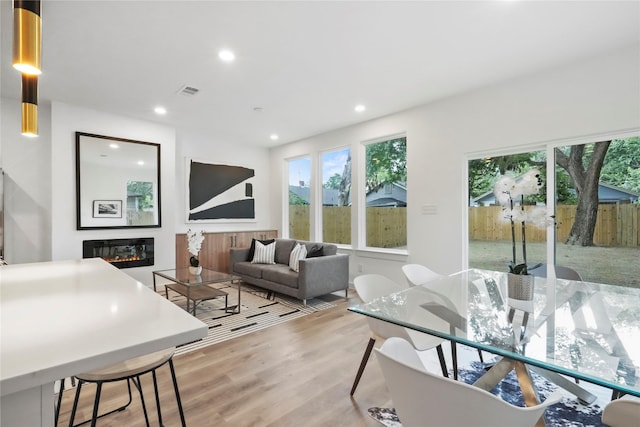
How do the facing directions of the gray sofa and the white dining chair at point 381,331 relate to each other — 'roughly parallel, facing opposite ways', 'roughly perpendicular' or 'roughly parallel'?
roughly perpendicular

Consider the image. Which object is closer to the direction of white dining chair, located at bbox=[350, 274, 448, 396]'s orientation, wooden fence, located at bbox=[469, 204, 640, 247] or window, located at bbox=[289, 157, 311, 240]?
the wooden fence

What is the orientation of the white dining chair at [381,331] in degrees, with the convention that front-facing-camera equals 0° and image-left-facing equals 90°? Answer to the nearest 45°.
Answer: approximately 315°

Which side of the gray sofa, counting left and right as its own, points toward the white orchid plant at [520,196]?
left

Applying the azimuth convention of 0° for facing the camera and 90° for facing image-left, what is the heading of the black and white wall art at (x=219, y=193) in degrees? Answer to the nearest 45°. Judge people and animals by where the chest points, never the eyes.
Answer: approximately 315°

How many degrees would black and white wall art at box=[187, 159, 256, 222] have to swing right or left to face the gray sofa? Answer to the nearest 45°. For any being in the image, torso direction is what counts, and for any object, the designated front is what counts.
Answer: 0° — it already faces it

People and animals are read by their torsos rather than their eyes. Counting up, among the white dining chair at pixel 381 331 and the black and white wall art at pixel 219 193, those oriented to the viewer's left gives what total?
0

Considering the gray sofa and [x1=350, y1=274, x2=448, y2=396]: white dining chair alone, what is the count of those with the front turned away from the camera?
0

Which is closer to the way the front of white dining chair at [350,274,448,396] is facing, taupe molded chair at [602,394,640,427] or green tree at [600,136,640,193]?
the taupe molded chair

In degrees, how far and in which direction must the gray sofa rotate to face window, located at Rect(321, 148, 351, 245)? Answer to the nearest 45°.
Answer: approximately 180°

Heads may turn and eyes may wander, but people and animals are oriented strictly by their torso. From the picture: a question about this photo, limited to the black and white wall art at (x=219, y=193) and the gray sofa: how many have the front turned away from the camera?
0

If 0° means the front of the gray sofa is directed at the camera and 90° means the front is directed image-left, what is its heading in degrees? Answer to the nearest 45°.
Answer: approximately 45°

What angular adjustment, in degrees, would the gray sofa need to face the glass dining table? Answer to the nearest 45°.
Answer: approximately 45° to its left
